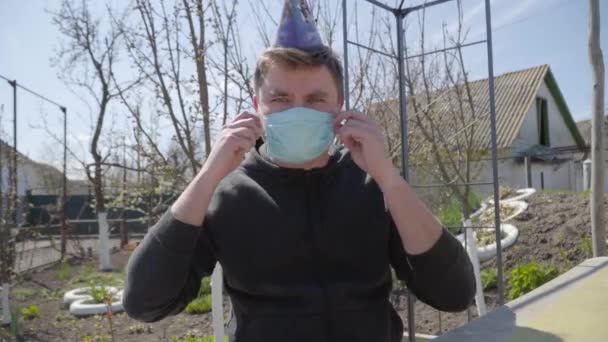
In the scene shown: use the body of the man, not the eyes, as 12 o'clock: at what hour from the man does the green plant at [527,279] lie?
The green plant is roughly at 7 o'clock from the man.

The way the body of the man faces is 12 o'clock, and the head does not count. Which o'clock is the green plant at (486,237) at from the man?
The green plant is roughly at 7 o'clock from the man.

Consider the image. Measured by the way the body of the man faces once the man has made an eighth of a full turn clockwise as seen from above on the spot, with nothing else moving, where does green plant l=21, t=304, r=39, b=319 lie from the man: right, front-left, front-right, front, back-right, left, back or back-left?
right

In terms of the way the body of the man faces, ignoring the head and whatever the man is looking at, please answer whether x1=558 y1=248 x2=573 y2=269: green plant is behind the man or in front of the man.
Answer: behind

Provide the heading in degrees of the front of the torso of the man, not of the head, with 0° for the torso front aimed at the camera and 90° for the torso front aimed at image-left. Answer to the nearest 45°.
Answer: approximately 0°

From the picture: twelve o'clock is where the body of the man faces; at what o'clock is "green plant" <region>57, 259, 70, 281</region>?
The green plant is roughly at 5 o'clock from the man.

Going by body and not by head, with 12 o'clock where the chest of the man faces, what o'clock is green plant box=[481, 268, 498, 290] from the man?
The green plant is roughly at 7 o'clock from the man.

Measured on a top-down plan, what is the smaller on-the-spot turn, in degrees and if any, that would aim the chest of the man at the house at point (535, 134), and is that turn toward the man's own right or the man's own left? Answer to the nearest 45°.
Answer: approximately 135° to the man's own left

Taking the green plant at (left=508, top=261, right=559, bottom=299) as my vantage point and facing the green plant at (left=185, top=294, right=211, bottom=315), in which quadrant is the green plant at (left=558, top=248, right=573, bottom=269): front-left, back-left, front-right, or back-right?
back-right

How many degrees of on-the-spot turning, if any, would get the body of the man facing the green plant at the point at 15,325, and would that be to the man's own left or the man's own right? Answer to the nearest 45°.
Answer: approximately 135° to the man's own right
